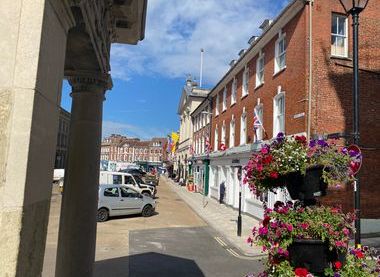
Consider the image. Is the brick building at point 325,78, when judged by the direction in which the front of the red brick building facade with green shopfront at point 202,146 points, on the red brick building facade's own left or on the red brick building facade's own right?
on the red brick building facade's own left

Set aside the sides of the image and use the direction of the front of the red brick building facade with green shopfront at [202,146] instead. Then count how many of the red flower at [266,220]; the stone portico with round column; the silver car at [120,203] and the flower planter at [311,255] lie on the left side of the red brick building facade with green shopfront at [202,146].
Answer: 4

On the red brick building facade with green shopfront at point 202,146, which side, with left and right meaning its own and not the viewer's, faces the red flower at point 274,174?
left

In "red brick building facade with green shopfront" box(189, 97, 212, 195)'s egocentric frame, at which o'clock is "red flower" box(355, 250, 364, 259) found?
The red flower is roughly at 9 o'clock from the red brick building facade with green shopfront.

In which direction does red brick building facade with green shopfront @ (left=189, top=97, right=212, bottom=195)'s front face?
to the viewer's left

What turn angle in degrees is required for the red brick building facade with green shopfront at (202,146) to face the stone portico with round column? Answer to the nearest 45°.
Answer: approximately 90° to its left

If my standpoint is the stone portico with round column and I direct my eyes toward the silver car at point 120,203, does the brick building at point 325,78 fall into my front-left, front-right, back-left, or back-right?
front-right

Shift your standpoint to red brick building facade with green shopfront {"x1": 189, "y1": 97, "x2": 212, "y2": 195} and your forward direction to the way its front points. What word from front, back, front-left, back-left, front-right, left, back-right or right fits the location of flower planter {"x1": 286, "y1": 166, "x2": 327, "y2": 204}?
left

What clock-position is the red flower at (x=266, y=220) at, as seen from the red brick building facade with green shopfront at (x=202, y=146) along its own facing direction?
The red flower is roughly at 9 o'clock from the red brick building facade with green shopfront.

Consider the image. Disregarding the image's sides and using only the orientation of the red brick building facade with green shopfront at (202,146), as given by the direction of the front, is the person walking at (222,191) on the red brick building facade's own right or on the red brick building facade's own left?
on the red brick building facade's own left

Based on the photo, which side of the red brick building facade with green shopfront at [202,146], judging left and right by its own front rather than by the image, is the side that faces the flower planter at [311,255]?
left

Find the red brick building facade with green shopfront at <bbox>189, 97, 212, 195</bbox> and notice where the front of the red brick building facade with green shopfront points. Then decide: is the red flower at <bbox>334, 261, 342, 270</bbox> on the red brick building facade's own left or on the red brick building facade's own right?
on the red brick building facade's own left
